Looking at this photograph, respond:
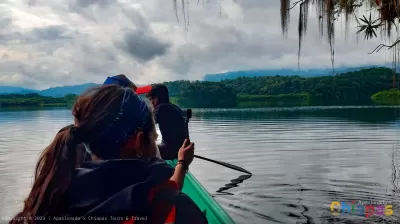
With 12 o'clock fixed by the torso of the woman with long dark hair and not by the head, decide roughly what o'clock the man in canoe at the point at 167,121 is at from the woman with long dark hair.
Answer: The man in canoe is roughly at 11 o'clock from the woman with long dark hair.

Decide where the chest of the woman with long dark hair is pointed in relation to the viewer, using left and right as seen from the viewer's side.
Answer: facing away from the viewer and to the right of the viewer
